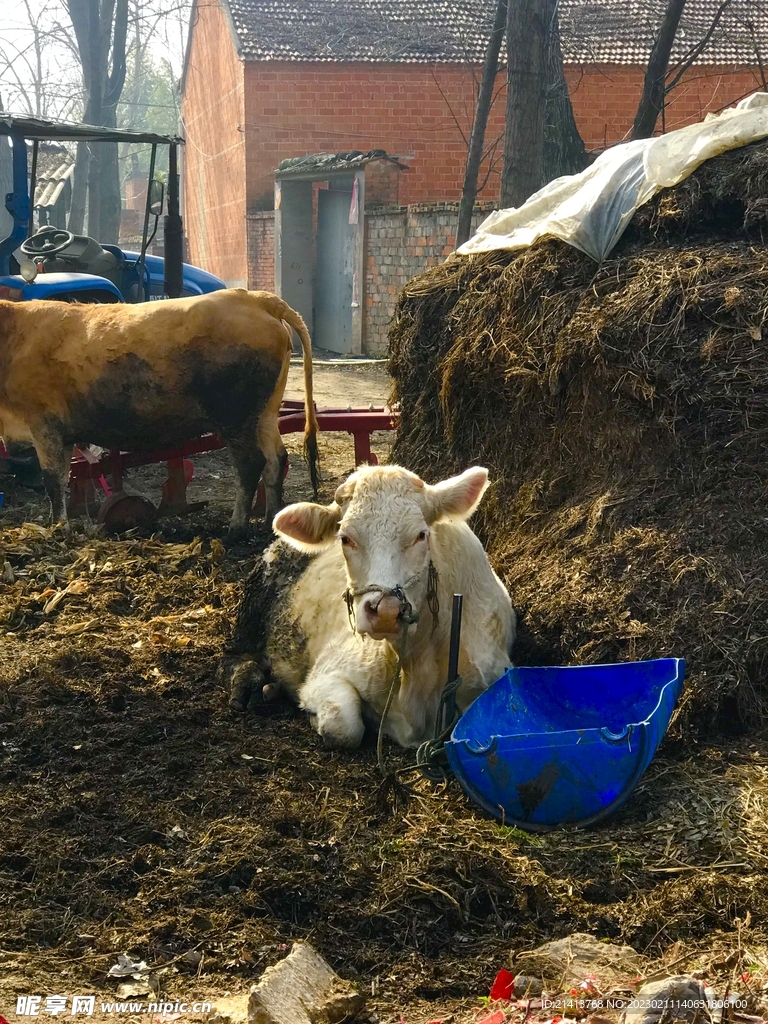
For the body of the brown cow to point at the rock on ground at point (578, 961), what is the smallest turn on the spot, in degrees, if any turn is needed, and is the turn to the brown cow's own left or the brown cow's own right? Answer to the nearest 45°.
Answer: approximately 90° to the brown cow's own left

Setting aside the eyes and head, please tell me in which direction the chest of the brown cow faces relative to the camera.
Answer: to the viewer's left

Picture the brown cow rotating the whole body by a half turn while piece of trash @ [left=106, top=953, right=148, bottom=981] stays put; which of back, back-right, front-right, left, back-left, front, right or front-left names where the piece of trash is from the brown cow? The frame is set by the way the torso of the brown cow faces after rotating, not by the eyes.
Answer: right

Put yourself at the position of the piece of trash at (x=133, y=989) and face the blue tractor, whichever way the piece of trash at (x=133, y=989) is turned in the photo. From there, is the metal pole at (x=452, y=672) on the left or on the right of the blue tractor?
right

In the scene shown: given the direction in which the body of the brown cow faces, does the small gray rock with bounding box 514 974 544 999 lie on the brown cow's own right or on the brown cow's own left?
on the brown cow's own left

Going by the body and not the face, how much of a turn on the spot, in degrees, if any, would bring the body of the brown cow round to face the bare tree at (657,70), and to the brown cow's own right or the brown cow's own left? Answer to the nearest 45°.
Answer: approximately 135° to the brown cow's own right

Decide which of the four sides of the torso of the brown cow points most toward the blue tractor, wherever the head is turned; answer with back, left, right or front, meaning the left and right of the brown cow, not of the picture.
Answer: right

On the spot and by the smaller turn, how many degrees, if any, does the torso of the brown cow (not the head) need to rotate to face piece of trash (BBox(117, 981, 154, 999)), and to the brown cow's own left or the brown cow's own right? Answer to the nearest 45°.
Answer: approximately 90° to the brown cow's own left

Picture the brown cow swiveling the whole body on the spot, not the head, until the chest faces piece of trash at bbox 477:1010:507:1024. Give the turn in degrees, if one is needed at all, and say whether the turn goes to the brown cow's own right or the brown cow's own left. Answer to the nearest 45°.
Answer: approximately 90° to the brown cow's own left

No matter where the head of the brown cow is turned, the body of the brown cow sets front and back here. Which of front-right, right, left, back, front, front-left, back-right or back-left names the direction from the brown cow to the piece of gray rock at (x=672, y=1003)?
left
